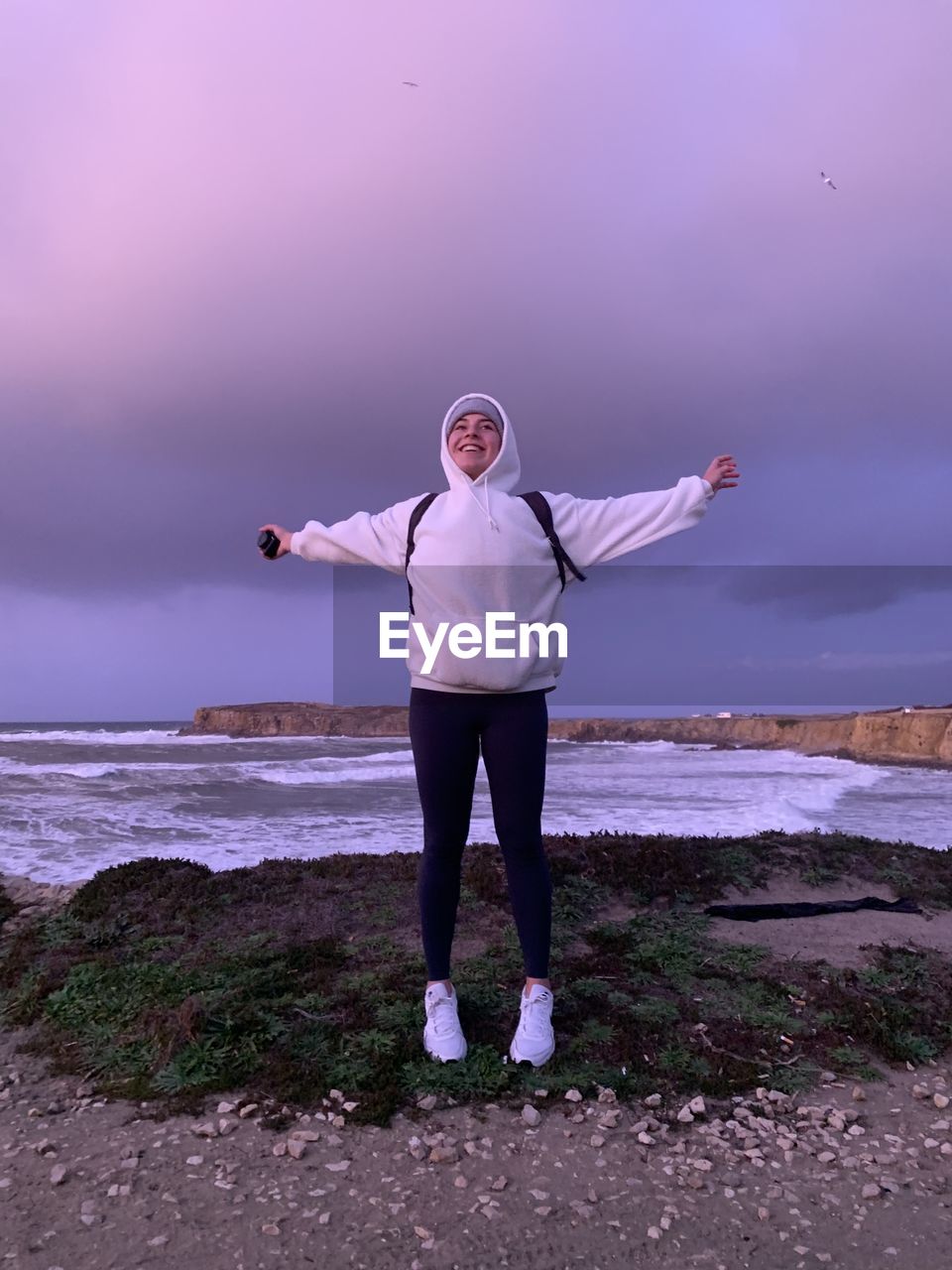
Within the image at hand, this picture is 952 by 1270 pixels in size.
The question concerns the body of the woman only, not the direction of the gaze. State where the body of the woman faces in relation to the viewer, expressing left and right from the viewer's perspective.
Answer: facing the viewer
